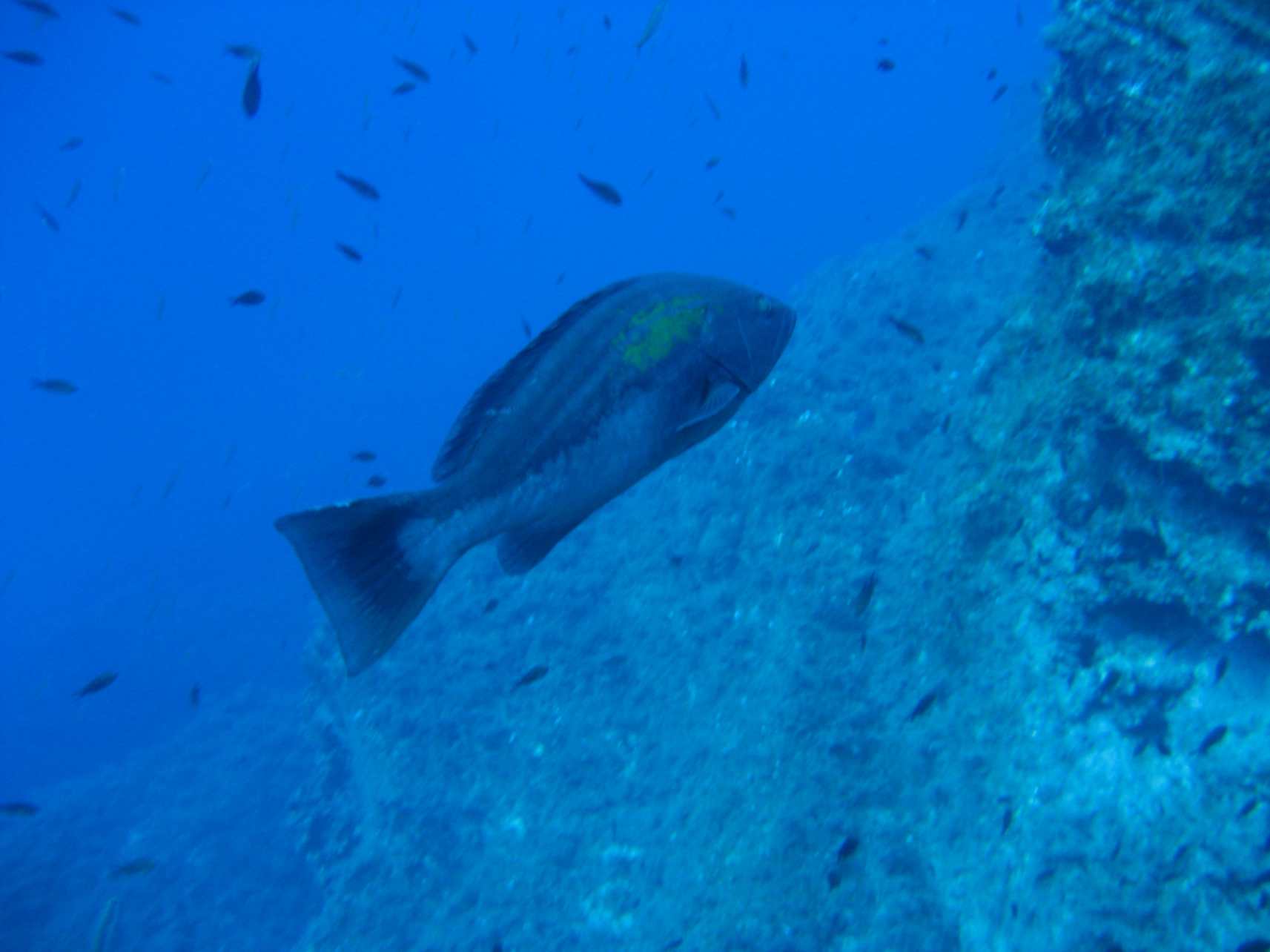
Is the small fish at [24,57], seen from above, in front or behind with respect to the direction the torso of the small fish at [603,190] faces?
behind

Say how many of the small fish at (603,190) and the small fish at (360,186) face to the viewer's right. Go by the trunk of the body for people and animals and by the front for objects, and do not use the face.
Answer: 2

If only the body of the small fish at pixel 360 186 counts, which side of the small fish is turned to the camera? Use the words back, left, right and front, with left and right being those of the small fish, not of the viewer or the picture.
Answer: right

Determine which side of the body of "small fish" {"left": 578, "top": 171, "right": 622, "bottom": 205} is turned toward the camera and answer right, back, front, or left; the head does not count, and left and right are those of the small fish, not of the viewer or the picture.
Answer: right

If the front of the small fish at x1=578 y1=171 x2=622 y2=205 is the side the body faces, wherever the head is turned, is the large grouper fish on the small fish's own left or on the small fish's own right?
on the small fish's own right
